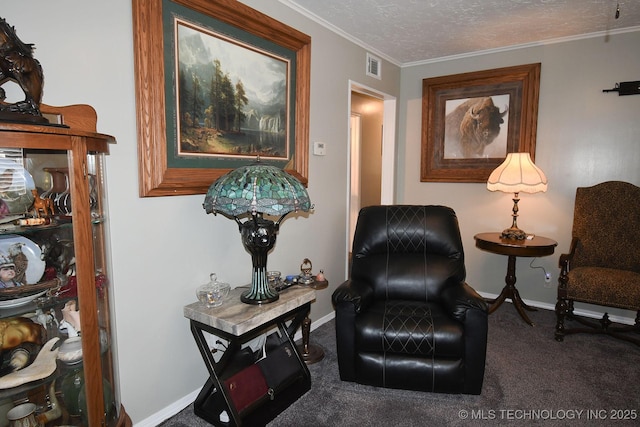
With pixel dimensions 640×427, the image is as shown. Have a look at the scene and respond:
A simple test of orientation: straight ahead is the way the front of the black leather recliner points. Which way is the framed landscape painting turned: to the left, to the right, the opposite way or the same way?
to the left

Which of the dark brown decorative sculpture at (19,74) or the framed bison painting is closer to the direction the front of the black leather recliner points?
the dark brown decorative sculpture

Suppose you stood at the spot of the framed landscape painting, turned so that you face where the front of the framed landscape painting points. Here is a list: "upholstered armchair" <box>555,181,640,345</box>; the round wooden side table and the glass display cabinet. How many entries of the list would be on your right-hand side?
1

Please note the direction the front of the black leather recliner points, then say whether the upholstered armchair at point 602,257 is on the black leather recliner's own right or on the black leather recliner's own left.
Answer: on the black leather recliner's own left

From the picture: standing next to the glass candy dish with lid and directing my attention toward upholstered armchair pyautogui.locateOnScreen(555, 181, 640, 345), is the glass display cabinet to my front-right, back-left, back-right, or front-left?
back-right

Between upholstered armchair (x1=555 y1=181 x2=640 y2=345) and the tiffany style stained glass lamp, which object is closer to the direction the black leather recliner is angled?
the tiffany style stained glass lamp

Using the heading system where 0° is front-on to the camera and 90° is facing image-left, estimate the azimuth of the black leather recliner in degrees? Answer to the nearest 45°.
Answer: approximately 0°

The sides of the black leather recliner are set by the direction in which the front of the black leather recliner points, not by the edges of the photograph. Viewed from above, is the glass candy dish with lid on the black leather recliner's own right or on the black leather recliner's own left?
on the black leather recliner's own right

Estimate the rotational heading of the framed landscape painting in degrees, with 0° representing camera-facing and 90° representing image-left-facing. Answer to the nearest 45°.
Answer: approximately 315°

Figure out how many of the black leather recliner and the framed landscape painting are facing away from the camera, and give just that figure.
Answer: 0

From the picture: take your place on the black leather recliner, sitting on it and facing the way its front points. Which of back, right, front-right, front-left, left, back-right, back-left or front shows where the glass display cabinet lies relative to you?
front-right

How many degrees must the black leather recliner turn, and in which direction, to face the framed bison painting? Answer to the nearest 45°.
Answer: approximately 180°

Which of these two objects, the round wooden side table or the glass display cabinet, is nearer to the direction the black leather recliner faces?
the glass display cabinet
